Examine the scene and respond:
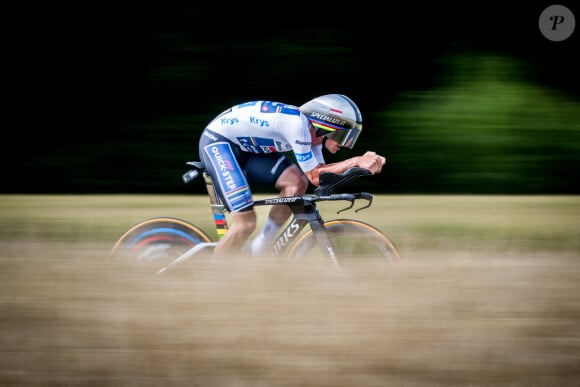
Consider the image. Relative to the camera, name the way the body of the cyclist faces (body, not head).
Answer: to the viewer's right

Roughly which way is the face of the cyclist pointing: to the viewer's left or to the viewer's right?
to the viewer's right

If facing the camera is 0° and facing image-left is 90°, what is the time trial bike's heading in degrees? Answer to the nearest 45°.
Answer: approximately 270°
